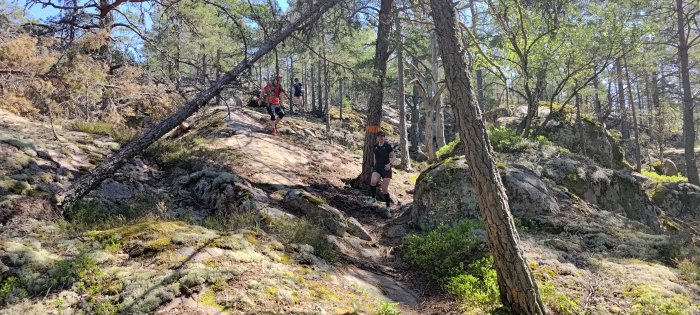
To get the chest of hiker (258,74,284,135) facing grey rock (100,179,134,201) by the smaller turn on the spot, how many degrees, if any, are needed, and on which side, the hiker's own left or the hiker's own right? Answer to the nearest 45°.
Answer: approximately 45° to the hiker's own right

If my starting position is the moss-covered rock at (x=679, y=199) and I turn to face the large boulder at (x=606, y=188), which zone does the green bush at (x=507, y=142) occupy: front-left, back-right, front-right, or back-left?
front-right

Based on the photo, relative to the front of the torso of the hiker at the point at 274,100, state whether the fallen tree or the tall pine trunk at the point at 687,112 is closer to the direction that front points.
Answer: the fallen tree

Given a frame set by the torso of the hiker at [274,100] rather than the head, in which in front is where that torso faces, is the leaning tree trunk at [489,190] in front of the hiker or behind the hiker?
in front

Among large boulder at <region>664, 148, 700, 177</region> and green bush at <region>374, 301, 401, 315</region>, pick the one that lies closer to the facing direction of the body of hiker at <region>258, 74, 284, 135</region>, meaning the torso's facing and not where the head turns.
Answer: the green bush

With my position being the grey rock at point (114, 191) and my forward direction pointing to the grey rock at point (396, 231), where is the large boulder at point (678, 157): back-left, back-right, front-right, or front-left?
front-left

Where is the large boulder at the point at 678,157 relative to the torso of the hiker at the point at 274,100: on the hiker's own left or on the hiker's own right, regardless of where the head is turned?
on the hiker's own left

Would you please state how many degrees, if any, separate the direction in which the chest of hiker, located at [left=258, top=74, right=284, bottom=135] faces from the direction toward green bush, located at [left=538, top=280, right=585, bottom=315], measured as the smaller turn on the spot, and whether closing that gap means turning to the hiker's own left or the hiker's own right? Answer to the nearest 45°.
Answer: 0° — they already face it

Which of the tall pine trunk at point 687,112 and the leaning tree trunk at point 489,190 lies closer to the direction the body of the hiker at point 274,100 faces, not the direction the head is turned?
the leaning tree trunk

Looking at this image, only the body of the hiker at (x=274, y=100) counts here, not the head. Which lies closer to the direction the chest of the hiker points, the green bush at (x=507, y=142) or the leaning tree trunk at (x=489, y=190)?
the leaning tree trunk

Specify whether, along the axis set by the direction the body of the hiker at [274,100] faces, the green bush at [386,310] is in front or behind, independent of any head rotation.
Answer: in front

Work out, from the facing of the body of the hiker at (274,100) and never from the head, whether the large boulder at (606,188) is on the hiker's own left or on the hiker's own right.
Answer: on the hiker's own left

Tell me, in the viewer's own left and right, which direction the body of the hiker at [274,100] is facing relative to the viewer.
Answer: facing the viewer

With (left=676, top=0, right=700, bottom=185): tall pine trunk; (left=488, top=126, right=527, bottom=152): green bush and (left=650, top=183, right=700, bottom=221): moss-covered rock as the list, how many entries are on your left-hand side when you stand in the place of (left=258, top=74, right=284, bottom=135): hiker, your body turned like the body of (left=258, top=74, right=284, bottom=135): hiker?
3

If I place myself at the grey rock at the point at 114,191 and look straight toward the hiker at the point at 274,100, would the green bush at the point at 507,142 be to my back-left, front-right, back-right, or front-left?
front-right
